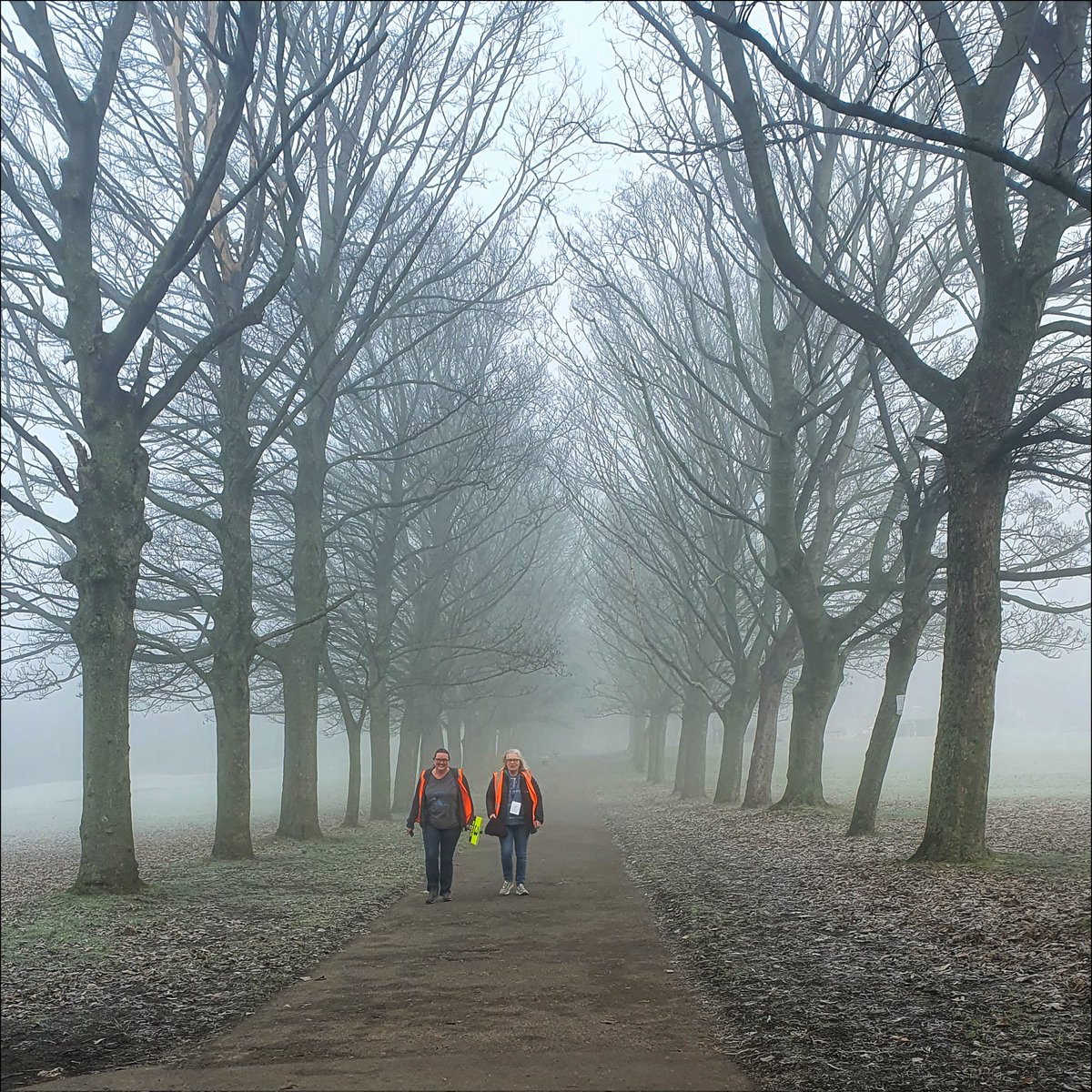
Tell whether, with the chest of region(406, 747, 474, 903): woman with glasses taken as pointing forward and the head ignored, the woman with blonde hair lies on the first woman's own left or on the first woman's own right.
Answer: on the first woman's own left

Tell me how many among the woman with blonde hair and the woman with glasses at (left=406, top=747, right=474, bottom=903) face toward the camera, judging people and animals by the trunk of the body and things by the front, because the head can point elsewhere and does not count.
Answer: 2

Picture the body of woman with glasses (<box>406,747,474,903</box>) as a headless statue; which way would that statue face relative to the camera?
toward the camera

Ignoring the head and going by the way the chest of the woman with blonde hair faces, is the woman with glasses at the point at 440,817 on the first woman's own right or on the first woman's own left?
on the first woman's own right

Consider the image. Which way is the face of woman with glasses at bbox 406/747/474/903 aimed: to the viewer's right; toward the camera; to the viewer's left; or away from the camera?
toward the camera

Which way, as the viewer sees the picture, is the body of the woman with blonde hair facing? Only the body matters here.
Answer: toward the camera

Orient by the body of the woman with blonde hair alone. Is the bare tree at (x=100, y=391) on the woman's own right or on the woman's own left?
on the woman's own right
